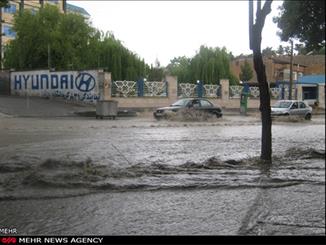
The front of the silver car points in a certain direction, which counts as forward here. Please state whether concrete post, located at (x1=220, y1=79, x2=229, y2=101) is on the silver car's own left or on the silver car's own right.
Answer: on the silver car's own right

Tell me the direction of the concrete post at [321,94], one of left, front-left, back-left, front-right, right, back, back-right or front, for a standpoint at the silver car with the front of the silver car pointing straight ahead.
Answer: back-right

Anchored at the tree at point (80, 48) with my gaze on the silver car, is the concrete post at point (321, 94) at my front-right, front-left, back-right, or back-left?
front-left

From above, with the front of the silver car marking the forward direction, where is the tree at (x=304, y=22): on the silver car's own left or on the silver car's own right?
on the silver car's own left

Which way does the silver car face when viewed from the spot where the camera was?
facing the viewer and to the left of the viewer
